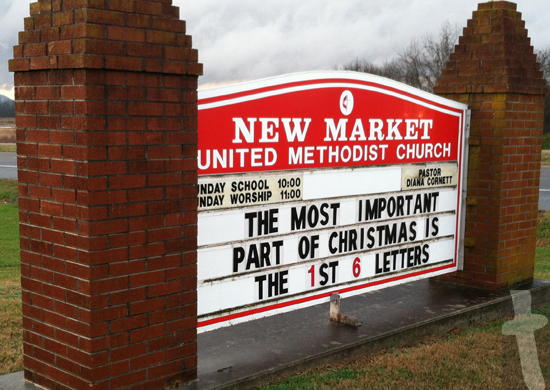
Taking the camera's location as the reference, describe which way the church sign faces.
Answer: facing the viewer and to the right of the viewer

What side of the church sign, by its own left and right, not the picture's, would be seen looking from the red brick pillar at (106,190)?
right

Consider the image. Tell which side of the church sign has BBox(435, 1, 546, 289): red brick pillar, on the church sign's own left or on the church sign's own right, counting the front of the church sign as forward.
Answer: on the church sign's own left
